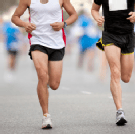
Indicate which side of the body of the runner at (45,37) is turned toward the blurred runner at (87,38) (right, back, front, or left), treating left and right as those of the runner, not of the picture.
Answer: back

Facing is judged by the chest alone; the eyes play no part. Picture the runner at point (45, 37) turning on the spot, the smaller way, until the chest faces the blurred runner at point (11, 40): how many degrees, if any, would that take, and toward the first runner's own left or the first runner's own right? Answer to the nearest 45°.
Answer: approximately 180°

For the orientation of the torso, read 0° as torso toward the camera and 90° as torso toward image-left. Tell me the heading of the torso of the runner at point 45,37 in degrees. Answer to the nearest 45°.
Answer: approximately 0°

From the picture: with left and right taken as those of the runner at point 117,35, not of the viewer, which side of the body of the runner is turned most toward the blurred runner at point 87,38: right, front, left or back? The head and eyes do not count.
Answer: back
